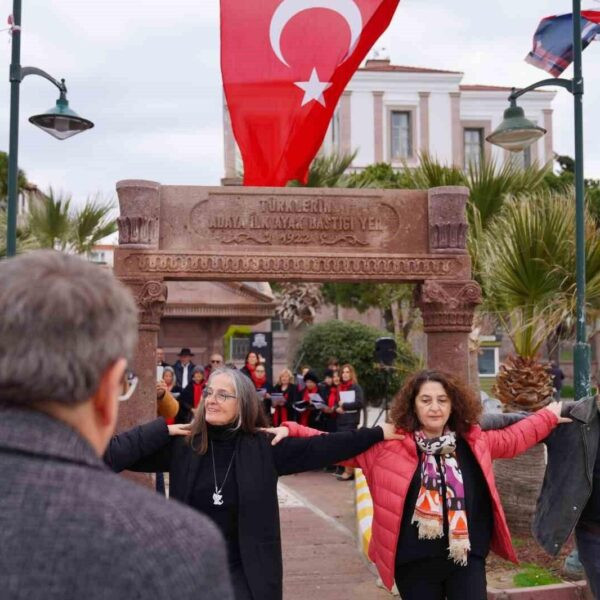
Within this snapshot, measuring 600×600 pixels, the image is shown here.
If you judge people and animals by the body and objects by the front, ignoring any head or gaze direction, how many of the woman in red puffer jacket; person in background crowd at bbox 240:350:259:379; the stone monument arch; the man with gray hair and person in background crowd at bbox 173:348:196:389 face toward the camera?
4

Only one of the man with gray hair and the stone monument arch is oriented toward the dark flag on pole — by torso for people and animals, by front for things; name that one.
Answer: the man with gray hair

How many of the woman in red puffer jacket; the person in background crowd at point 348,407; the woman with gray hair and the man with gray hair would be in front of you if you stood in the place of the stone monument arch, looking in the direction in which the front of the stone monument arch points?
3

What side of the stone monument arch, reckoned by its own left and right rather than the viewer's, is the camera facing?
front

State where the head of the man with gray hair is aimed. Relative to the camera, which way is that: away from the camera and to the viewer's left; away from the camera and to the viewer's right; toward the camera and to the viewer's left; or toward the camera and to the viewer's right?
away from the camera and to the viewer's right

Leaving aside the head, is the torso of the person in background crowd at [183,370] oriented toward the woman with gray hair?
yes

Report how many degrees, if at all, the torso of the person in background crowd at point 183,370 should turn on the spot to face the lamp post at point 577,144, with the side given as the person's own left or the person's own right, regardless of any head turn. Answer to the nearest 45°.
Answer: approximately 45° to the person's own left

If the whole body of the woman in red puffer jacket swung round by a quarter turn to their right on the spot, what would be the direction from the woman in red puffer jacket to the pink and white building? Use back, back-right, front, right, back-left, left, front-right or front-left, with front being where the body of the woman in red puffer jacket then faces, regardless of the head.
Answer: right

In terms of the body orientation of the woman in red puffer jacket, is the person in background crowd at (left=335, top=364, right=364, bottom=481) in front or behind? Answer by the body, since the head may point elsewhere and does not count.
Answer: behind

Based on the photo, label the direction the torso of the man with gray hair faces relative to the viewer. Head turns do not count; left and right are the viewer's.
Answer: facing away from the viewer and to the right of the viewer

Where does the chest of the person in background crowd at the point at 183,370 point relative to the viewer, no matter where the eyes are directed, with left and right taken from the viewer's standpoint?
facing the viewer

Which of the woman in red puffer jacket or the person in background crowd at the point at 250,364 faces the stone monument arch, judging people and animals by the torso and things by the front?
the person in background crowd
